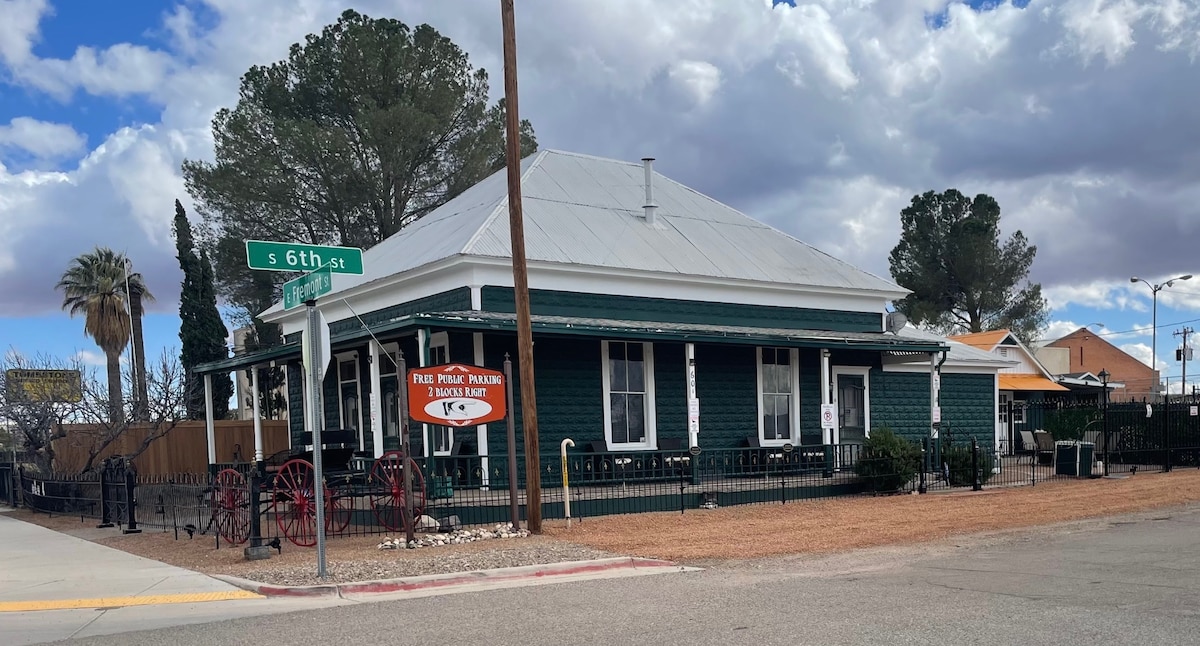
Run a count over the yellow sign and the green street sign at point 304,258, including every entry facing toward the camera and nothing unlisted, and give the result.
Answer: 2

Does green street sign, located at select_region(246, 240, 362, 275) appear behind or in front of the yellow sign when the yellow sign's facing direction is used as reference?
in front

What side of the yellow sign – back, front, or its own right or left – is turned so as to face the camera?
front

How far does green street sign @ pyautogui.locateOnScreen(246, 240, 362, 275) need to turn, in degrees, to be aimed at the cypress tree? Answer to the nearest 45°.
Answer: approximately 180°

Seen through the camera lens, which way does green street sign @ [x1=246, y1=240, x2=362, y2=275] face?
facing the viewer
